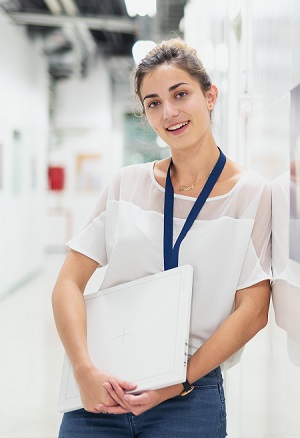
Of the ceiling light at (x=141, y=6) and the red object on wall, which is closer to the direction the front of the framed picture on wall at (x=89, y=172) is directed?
the ceiling light

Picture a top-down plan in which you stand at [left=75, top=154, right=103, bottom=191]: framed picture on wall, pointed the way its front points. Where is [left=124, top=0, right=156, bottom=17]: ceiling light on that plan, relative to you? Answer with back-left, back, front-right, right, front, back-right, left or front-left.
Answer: front

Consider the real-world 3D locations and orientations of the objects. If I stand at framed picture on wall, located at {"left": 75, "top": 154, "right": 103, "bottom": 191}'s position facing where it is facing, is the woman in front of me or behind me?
in front

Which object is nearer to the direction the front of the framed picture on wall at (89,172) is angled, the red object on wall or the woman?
the woman

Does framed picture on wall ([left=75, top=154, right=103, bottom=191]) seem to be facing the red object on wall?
no
